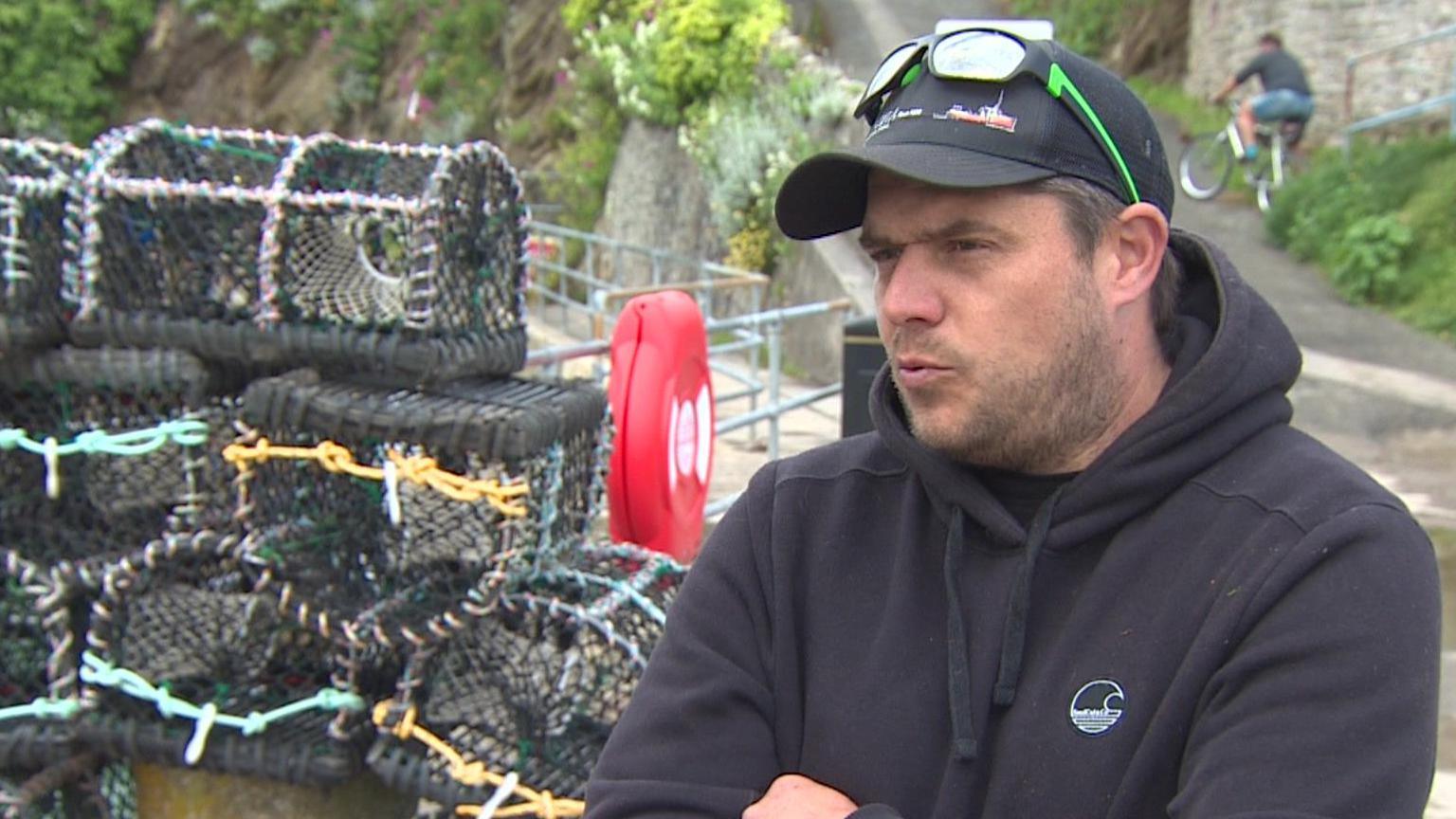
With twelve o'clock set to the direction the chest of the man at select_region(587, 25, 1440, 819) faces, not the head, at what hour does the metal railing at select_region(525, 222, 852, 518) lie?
The metal railing is roughly at 4 o'clock from the man.

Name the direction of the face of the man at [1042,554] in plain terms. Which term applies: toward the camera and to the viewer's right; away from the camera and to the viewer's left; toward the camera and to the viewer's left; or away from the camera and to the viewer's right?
toward the camera and to the viewer's left

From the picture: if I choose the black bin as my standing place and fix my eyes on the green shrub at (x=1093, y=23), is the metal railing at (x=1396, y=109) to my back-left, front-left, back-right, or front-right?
front-right

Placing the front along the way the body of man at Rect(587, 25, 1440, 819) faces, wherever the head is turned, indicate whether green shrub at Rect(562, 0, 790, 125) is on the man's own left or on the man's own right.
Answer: on the man's own right

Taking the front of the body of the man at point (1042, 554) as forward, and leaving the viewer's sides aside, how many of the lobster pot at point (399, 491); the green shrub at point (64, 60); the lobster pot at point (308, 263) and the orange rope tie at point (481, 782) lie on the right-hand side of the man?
4

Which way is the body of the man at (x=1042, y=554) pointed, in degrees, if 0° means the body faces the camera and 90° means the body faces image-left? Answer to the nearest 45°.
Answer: approximately 45°

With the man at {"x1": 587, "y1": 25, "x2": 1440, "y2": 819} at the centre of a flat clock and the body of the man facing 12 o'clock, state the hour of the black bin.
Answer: The black bin is roughly at 4 o'clock from the man.

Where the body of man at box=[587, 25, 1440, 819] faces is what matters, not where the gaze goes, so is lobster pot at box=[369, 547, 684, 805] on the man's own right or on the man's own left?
on the man's own right

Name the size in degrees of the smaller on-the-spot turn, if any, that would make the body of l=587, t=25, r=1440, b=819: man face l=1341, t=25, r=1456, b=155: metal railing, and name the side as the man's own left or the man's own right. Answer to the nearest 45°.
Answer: approximately 135° to the man's own right

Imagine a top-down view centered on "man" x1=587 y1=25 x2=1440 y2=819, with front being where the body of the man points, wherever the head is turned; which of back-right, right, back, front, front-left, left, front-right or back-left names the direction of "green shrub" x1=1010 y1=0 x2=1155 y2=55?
back-right

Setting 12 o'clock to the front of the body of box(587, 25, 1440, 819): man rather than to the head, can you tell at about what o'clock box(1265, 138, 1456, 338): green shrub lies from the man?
The green shrub is roughly at 5 o'clock from the man.

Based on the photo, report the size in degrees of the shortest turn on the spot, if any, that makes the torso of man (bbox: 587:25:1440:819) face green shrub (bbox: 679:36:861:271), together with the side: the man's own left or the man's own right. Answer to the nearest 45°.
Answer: approximately 135° to the man's own right

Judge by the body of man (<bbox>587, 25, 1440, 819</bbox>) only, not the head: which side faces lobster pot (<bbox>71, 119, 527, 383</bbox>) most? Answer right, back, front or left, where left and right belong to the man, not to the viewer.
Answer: right
